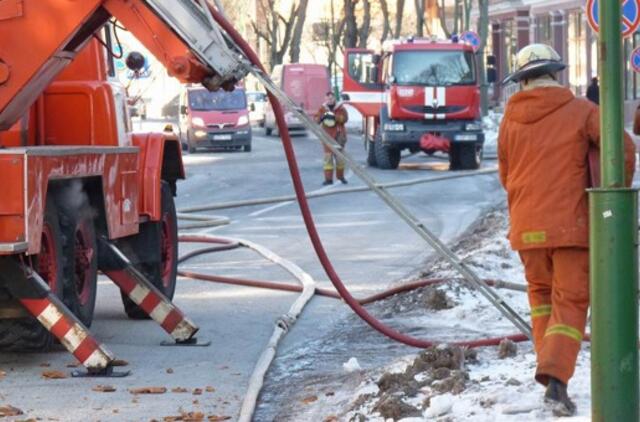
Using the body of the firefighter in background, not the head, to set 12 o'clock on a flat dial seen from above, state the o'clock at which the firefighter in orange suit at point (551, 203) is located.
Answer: The firefighter in orange suit is roughly at 12 o'clock from the firefighter in background.

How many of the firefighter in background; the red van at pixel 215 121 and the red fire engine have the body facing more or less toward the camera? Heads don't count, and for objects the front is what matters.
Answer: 3

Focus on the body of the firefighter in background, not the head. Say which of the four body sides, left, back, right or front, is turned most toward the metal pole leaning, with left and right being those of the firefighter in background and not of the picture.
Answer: front

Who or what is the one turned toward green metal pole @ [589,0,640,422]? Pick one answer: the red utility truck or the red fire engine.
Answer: the red fire engine

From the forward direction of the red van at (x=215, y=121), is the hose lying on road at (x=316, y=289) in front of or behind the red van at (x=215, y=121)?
in front

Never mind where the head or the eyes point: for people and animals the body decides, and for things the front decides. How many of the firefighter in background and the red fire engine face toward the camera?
2

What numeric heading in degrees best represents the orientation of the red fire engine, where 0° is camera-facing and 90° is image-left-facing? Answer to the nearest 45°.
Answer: approximately 0°

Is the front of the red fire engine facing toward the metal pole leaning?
yes

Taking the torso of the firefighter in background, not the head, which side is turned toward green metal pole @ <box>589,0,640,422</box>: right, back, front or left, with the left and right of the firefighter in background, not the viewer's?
front

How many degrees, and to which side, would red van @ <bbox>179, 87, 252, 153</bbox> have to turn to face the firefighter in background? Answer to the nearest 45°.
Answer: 0° — it already faces them

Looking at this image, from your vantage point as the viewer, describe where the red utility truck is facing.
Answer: facing away from the viewer and to the right of the viewer
